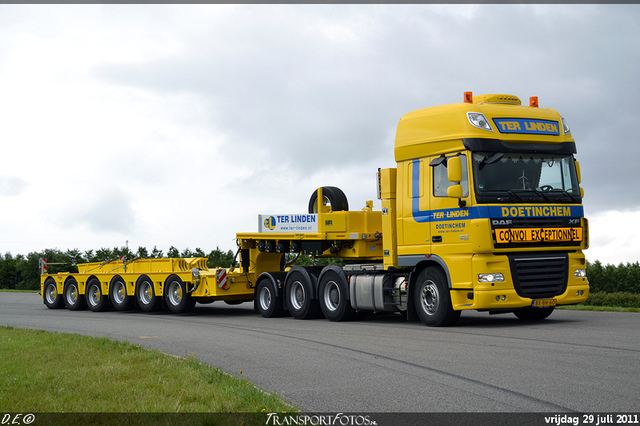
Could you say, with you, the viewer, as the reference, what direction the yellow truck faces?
facing the viewer and to the right of the viewer
